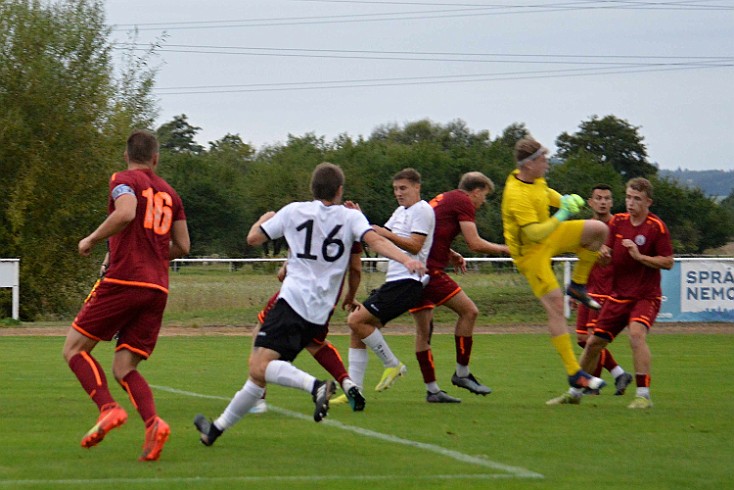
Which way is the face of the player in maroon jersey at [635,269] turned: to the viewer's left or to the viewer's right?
to the viewer's left

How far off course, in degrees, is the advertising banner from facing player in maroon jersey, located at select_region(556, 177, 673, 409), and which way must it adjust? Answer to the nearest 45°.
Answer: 0° — it already faces them

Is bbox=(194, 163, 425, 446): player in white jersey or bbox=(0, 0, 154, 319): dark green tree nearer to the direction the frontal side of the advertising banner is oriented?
the player in white jersey

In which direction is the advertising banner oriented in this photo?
toward the camera

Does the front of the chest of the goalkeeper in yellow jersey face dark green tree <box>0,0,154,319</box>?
no

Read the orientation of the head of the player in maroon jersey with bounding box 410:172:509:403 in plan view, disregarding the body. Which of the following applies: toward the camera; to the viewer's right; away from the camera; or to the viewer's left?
to the viewer's right

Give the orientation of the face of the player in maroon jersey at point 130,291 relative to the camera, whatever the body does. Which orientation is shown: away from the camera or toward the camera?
away from the camera
